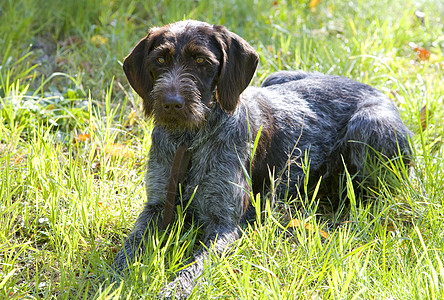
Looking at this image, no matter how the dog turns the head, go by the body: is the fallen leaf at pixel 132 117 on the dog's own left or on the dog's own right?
on the dog's own right

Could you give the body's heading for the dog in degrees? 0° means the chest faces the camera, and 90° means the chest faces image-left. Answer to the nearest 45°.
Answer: approximately 45°

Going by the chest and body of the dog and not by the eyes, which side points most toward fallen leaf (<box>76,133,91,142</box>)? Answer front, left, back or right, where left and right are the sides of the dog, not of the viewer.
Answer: right

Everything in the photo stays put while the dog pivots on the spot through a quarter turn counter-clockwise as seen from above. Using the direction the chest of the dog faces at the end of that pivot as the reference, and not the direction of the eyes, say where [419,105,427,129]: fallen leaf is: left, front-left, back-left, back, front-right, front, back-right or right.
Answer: left

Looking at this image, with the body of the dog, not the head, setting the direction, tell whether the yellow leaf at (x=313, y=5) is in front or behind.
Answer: behind

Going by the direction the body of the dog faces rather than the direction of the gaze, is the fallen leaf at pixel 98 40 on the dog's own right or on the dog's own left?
on the dog's own right
